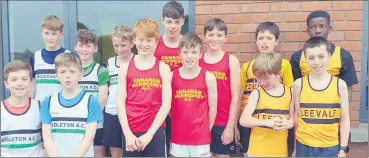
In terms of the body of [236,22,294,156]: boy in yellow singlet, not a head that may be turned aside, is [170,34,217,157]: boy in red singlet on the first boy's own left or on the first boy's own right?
on the first boy's own right

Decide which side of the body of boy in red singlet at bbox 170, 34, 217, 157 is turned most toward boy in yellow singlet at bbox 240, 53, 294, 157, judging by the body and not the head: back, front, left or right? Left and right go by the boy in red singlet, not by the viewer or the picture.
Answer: left

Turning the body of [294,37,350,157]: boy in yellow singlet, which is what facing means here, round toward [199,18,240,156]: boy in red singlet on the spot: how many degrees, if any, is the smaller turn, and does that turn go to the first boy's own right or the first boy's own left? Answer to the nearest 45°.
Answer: approximately 90° to the first boy's own right
